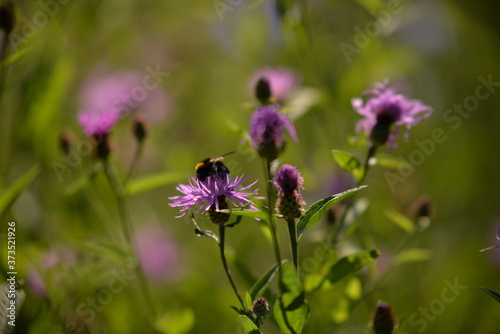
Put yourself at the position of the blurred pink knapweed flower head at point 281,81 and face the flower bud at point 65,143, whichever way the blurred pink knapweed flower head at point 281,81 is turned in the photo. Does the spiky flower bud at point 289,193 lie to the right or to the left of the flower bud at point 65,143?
left

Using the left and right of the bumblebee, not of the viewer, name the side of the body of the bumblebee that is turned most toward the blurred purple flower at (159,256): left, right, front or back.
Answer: right
